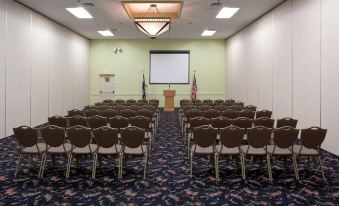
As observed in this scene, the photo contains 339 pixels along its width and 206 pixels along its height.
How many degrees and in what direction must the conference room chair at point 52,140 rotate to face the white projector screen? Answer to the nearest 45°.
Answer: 0° — it already faces it

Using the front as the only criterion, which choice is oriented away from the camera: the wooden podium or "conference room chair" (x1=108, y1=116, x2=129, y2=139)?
the conference room chair

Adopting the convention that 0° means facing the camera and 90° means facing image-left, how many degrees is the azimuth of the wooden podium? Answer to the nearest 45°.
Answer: approximately 0°

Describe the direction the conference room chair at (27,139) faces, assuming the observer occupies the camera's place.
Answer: facing away from the viewer and to the right of the viewer

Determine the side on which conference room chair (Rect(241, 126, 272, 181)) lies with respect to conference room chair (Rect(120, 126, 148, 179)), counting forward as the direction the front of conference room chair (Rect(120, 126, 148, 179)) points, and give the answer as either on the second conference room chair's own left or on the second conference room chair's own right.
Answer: on the second conference room chair's own right

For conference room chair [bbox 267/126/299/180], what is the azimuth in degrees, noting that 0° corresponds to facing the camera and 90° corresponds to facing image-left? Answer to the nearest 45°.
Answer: approximately 135°

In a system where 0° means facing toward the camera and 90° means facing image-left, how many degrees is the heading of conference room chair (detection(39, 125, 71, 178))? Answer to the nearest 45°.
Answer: approximately 225°

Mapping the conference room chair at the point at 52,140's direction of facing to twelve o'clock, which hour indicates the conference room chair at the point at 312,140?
the conference room chair at the point at 312,140 is roughly at 2 o'clock from the conference room chair at the point at 52,140.

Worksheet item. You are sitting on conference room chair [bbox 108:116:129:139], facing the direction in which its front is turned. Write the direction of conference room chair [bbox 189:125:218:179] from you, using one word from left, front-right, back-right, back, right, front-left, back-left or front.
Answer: back-right

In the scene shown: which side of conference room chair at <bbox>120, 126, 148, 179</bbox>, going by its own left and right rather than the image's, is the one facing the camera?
back

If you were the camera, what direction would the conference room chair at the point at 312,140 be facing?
facing away from the viewer and to the left of the viewer

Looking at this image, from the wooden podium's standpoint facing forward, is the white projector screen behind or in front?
behind

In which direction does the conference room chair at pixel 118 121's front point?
away from the camera

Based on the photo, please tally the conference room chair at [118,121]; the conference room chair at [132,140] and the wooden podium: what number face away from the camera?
2
